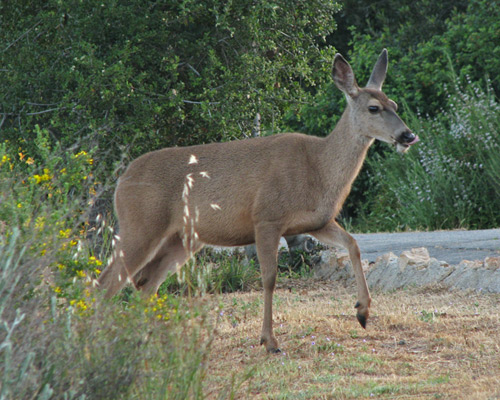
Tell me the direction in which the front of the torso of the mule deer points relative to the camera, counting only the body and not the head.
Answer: to the viewer's right

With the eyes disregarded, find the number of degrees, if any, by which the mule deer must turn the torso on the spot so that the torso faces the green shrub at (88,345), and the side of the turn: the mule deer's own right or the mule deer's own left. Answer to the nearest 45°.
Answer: approximately 90° to the mule deer's own right
